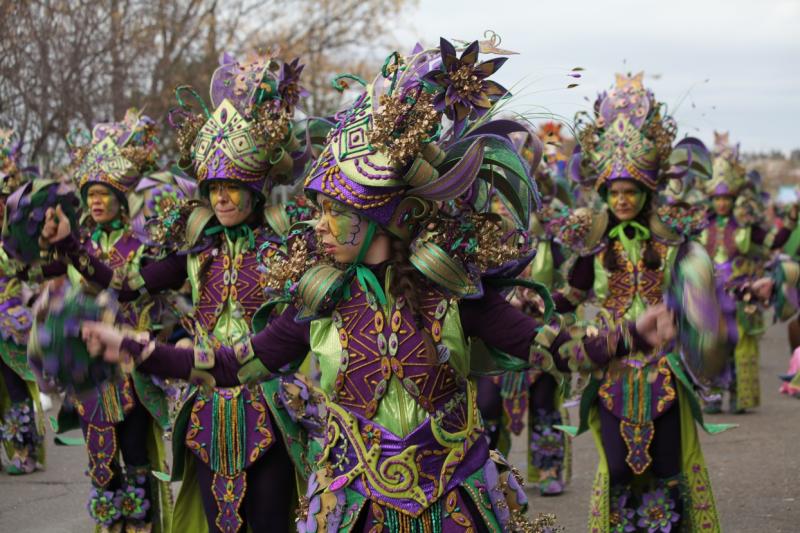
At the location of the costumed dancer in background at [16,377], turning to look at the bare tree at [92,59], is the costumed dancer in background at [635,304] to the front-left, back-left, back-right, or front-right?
back-right

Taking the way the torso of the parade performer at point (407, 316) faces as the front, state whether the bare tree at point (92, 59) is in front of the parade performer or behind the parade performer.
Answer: behind

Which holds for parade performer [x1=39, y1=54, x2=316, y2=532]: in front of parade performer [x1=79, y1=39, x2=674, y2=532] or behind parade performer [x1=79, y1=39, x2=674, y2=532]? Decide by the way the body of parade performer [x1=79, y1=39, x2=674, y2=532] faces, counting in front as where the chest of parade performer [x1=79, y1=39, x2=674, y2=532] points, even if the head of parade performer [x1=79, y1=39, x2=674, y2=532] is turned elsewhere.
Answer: behind

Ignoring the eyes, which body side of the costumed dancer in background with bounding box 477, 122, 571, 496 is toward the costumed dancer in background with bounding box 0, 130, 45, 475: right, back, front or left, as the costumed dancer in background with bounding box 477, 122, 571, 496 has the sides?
right

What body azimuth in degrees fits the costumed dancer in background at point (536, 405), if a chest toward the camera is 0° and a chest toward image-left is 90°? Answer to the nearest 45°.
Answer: approximately 0°

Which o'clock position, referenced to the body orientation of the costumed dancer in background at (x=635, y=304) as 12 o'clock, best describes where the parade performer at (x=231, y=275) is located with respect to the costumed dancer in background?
The parade performer is roughly at 2 o'clock from the costumed dancer in background.

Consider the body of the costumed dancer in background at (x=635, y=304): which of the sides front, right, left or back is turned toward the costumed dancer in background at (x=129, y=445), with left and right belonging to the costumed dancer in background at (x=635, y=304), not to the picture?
right

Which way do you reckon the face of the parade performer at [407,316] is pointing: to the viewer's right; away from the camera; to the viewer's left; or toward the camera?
to the viewer's left

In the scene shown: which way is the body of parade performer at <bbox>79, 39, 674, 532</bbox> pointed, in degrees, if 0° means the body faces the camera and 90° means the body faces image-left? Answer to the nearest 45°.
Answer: approximately 0°
